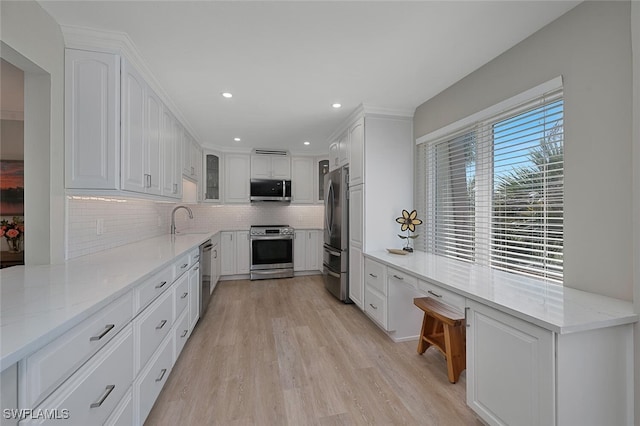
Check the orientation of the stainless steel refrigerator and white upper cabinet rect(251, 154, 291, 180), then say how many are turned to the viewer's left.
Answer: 1

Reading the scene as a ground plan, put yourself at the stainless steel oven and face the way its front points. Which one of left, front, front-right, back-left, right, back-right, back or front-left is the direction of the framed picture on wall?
front-right

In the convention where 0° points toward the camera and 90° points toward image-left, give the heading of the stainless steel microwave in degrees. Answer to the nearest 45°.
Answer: approximately 0°

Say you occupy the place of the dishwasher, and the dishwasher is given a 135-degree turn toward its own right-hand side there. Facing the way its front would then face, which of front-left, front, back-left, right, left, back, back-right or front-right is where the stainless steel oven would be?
back

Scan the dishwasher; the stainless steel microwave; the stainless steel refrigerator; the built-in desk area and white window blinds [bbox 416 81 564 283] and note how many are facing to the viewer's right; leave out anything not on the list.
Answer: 1

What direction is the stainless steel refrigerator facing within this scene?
to the viewer's left

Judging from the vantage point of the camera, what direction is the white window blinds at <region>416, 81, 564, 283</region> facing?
facing the viewer and to the left of the viewer

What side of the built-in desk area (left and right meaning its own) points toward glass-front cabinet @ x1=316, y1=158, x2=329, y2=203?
right

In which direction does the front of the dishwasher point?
to the viewer's right

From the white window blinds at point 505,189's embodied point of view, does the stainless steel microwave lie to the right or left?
on its right

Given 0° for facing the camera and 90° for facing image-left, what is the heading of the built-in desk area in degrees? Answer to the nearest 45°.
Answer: approximately 45°

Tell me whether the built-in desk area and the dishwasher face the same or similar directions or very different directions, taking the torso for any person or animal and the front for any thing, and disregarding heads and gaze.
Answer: very different directions

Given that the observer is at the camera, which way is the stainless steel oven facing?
facing the viewer

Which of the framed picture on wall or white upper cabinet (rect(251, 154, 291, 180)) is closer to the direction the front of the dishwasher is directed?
the white upper cabinet

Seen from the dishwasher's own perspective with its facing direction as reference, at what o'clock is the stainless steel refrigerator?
The stainless steel refrigerator is roughly at 12 o'clock from the dishwasher.
